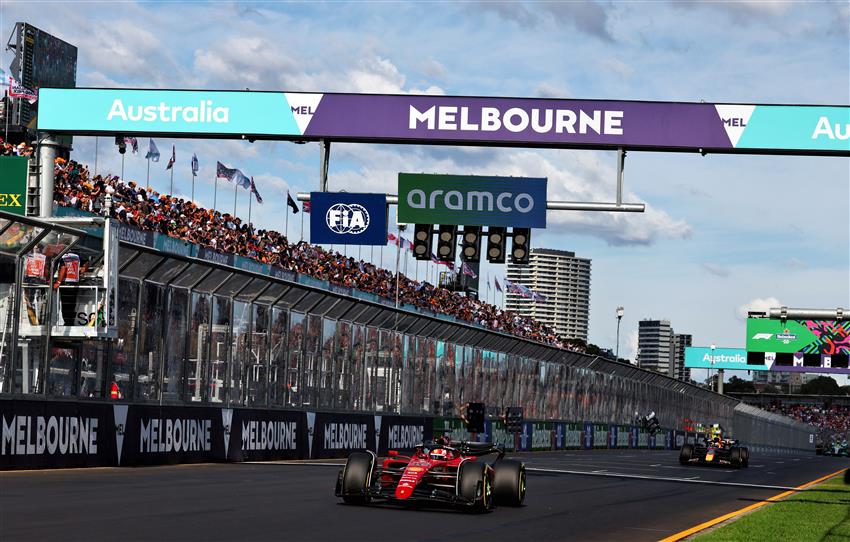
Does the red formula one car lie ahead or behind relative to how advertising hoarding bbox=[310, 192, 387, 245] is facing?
ahead

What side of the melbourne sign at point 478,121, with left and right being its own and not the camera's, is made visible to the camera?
front

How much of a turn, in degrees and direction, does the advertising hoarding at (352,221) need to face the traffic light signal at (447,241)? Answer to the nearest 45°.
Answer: approximately 90° to its left

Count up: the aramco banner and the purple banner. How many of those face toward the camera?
2

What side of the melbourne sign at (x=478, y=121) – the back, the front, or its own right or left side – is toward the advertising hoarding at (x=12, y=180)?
right

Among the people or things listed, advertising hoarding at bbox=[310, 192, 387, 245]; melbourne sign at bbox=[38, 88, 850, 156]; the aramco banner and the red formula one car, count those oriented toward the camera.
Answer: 4

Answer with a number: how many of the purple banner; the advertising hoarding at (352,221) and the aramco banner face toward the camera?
3

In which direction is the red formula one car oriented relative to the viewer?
toward the camera

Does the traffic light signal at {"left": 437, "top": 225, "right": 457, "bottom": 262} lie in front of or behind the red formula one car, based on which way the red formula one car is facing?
behind

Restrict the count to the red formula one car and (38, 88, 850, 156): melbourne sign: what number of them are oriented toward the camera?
2

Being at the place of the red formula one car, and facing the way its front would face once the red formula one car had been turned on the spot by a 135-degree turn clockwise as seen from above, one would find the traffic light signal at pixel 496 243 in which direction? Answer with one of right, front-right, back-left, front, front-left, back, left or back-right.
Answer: front-right

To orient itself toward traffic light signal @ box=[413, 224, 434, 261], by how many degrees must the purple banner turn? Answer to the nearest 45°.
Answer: approximately 135° to its right

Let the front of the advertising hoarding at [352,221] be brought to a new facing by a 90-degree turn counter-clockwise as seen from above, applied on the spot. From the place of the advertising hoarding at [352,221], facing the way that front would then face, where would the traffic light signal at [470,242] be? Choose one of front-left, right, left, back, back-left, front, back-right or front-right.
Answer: front

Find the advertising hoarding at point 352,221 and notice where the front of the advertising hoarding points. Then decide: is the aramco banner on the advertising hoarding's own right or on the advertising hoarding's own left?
on the advertising hoarding's own left
